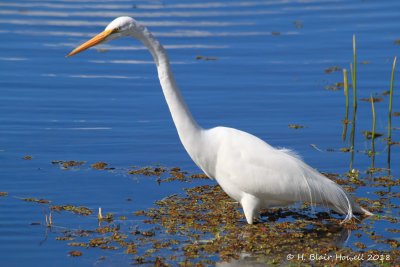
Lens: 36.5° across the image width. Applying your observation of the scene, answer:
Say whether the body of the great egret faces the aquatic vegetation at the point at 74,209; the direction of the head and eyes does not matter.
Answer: yes

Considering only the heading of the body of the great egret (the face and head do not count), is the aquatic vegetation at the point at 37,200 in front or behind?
in front

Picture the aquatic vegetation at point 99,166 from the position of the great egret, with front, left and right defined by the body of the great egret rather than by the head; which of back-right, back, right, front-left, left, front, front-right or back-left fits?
front-right

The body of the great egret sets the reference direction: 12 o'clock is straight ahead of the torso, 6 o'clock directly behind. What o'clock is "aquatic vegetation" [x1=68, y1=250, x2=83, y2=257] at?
The aquatic vegetation is roughly at 11 o'clock from the great egret.

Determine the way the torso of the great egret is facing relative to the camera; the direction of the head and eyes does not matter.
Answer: to the viewer's left
